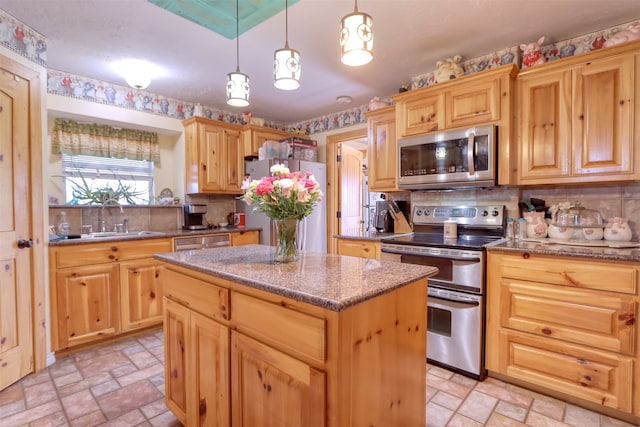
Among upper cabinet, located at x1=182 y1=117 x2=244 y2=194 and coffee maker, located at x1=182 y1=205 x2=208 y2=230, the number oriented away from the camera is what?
0

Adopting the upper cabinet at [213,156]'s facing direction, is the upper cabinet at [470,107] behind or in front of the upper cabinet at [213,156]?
in front

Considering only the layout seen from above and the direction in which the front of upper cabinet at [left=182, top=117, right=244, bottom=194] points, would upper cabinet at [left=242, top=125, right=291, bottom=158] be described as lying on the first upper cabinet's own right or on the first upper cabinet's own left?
on the first upper cabinet's own left

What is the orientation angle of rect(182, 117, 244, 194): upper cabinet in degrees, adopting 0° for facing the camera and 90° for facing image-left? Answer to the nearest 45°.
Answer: approximately 315°

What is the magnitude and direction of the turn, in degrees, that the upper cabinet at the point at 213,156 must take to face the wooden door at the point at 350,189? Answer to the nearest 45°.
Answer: approximately 45° to its left

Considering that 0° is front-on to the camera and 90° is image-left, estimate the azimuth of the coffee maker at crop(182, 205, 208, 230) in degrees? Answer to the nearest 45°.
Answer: approximately 315°
